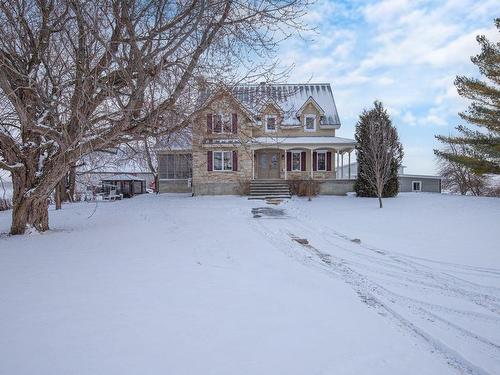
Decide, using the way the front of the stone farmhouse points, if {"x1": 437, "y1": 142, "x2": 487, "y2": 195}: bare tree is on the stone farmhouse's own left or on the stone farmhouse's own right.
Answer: on the stone farmhouse's own left

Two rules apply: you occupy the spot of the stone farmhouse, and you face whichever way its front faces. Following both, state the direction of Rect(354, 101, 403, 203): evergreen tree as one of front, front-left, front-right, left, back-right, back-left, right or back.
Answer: front-left

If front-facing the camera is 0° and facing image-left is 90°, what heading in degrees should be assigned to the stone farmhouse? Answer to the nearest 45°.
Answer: approximately 0°

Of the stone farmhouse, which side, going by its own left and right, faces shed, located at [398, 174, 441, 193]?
left

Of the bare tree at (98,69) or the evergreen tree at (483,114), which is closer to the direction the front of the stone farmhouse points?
the bare tree

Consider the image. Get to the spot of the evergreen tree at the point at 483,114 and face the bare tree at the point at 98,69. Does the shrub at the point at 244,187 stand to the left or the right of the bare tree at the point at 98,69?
right

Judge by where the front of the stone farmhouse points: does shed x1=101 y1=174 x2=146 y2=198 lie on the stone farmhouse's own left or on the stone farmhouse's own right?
on the stone farmhouse's own right

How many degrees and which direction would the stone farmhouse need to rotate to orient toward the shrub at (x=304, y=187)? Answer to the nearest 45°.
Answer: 0° — it already faces it

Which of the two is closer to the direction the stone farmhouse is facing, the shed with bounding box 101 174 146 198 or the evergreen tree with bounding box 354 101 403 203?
the evergreen tree
